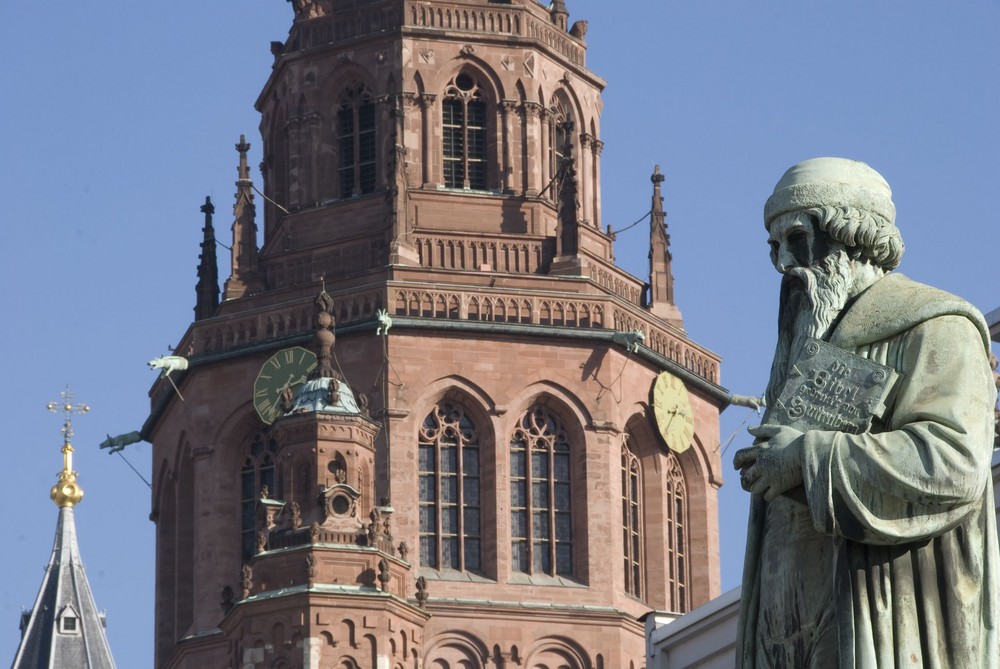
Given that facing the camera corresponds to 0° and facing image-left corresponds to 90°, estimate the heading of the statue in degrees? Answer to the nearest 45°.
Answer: approximately 45°
